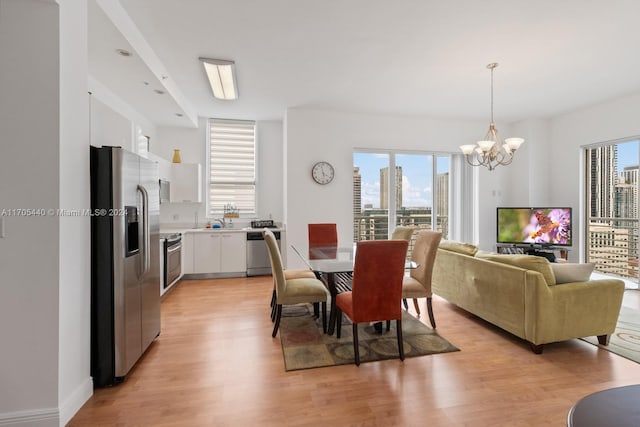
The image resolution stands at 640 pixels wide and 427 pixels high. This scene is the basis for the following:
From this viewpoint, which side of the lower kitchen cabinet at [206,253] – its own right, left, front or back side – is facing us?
front

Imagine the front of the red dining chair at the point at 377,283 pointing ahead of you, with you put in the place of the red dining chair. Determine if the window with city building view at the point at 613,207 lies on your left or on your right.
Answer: on your right

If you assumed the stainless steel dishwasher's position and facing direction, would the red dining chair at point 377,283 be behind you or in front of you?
in front

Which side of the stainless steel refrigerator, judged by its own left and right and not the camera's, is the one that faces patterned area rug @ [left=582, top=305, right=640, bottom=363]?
front

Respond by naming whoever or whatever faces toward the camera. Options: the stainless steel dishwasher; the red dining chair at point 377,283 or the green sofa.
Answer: the stainless steel dishwasher

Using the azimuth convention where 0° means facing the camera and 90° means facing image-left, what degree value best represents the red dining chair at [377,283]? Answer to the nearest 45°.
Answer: approximately 135°

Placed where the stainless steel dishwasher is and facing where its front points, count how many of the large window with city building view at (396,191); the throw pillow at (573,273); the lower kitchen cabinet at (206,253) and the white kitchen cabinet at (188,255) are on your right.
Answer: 2

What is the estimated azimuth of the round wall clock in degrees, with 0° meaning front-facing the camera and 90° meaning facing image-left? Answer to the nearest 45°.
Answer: approximately 0°

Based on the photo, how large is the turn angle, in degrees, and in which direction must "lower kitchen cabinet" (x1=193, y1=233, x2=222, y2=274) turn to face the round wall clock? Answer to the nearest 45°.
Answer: approximately 90° to its left

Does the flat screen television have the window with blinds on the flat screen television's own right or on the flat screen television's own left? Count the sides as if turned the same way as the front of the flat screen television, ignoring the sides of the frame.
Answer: on the flat screen television's own right

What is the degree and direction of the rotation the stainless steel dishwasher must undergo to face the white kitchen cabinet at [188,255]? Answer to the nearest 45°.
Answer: approximately 90° to its right

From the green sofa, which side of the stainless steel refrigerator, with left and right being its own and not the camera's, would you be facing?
front

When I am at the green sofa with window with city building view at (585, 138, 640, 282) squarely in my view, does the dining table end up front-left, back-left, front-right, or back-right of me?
back-left

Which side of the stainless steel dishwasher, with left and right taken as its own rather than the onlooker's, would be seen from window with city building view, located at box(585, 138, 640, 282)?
left

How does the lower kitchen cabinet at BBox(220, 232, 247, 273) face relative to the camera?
toward the camera
